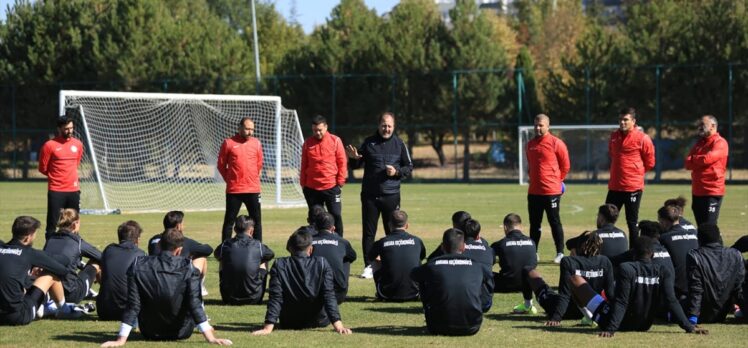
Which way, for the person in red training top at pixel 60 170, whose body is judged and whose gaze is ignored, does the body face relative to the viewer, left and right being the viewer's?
facing the viewer and to the right of the viewer

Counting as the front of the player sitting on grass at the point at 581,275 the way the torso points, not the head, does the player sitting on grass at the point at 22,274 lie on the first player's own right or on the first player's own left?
on the first player's own left

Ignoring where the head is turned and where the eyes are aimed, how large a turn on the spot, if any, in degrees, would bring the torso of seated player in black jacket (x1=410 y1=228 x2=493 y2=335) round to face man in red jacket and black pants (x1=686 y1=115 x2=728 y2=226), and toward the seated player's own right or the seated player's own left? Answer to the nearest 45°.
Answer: approximately 45° to the seated player's own right

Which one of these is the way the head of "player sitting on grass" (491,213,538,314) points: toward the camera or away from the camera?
away from the camera

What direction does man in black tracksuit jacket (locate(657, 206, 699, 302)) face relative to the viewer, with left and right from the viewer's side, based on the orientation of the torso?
facing away from the viewer and to the left of the viewer

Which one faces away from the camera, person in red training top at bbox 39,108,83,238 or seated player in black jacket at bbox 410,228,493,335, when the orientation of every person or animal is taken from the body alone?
the seated player in black jacket

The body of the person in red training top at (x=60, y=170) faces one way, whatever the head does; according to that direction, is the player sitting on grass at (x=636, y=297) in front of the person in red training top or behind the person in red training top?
in front

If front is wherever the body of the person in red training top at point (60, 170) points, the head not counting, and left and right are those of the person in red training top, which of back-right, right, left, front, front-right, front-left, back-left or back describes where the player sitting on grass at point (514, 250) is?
front

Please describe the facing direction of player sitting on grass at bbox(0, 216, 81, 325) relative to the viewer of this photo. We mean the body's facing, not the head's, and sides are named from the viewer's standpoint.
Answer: facing away from the viewer and to the right of the viewer

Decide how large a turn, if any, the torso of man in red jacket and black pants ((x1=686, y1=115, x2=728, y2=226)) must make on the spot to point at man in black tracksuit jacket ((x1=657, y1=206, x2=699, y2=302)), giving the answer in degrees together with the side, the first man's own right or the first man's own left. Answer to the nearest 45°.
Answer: approximately 45° to the first man's own left

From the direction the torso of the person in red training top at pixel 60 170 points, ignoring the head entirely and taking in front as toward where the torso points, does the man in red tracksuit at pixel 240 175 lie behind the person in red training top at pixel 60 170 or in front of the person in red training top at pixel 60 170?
in front

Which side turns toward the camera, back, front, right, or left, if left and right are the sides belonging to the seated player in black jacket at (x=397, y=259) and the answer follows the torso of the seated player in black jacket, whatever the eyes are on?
back

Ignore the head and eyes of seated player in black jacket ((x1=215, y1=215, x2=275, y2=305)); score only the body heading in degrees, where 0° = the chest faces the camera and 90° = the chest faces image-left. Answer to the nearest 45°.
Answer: approximately 180°

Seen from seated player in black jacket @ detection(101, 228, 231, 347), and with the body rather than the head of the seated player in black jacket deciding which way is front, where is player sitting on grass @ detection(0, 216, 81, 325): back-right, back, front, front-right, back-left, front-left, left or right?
front-left
